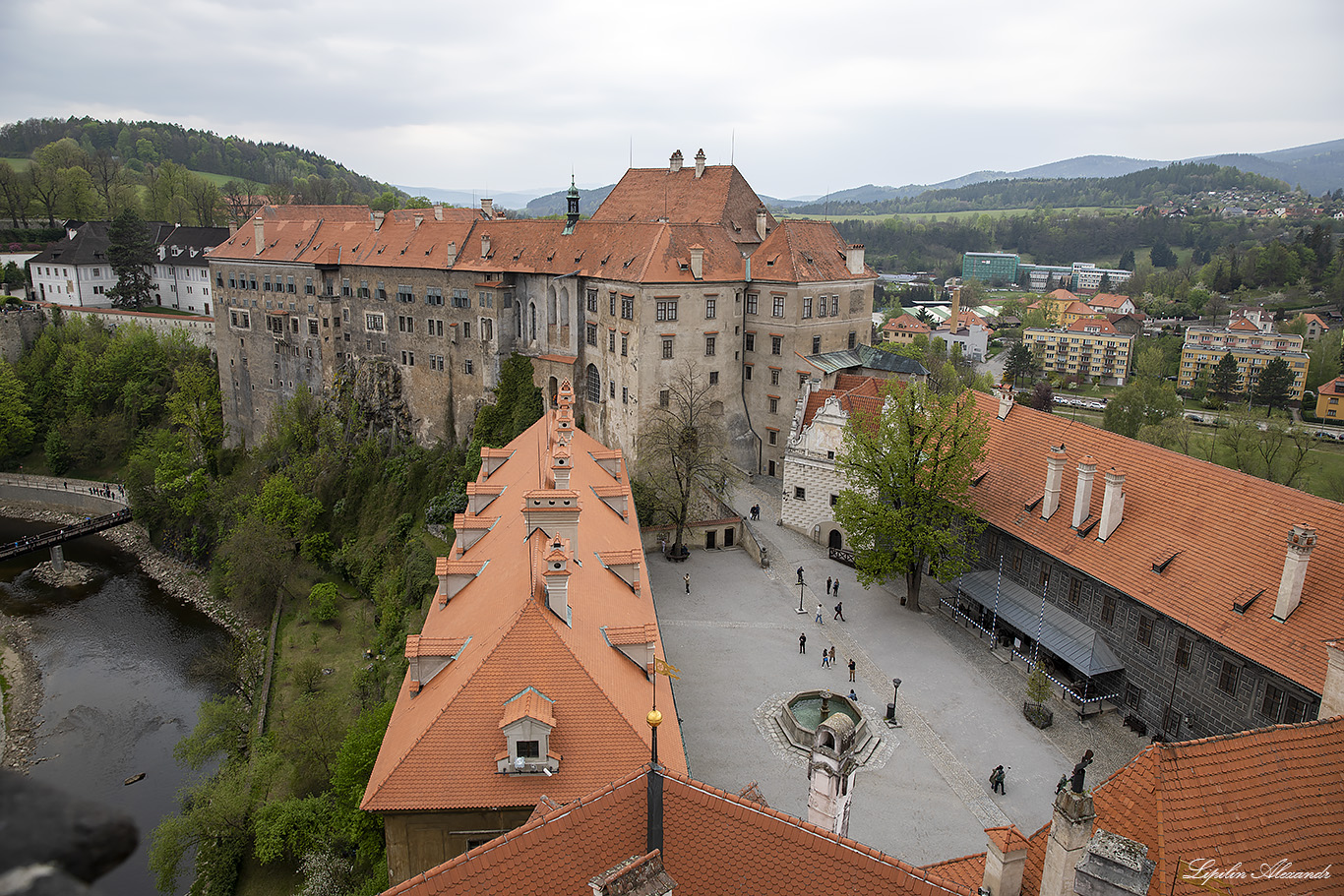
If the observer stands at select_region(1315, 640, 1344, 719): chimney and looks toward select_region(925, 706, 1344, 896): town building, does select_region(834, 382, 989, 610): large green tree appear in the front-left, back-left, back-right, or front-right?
back-right

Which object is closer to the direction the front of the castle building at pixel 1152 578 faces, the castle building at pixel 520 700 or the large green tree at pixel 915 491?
the castle building

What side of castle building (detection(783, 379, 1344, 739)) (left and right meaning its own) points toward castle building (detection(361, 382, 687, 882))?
front

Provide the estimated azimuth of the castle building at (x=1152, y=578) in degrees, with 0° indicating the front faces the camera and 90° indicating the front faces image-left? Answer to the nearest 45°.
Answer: approximately 45°

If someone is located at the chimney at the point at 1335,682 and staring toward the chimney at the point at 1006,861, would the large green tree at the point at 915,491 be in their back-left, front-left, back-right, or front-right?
back-right

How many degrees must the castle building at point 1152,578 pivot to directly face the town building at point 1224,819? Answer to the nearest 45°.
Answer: approximately 45° to its left

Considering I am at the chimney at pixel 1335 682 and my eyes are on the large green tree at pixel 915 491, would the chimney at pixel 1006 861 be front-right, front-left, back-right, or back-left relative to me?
back-left
